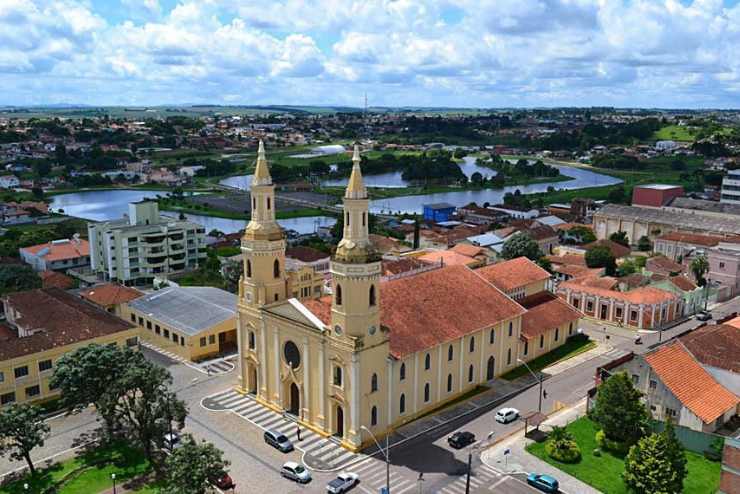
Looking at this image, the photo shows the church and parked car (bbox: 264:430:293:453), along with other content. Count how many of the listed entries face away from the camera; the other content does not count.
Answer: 0

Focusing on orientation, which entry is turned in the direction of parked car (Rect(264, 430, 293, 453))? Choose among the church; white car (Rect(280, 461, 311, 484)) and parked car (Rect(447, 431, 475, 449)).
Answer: the church

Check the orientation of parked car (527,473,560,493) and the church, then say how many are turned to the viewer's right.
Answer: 0

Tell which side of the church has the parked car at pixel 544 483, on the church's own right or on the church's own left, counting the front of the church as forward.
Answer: on the church's own left

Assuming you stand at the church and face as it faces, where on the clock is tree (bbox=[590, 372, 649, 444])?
The tree is roughly at 8 o'clock from the church.

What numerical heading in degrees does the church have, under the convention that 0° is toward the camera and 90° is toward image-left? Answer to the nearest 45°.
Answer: approximately 45°
